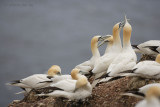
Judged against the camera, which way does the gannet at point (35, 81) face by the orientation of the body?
to the viewer's right

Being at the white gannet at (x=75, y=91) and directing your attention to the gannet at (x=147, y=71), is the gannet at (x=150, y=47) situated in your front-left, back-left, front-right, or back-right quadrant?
front-left

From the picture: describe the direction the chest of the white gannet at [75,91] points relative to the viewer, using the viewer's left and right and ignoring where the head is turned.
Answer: facing to the right of the viewer

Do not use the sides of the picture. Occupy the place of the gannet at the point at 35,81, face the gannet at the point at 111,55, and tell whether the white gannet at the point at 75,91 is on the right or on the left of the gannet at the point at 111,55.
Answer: right

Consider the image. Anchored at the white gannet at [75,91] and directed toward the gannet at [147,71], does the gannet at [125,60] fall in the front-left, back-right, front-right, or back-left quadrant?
front-left

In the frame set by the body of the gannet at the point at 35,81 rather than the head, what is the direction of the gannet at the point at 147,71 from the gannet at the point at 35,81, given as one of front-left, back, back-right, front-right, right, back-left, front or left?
front-right

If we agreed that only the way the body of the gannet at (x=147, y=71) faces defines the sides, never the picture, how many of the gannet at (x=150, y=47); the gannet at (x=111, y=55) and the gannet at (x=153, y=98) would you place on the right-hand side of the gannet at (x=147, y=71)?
1
